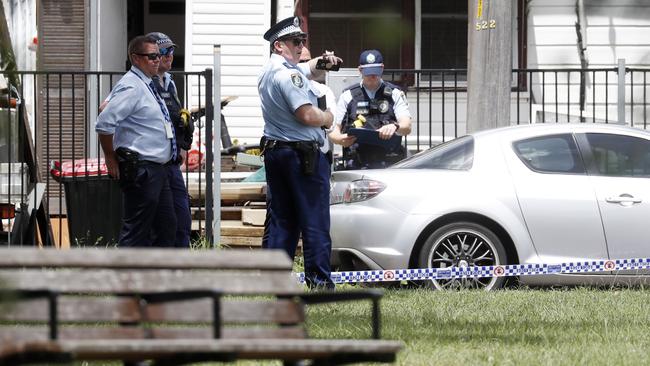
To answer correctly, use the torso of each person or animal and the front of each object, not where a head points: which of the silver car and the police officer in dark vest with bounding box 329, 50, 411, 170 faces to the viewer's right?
the silver car

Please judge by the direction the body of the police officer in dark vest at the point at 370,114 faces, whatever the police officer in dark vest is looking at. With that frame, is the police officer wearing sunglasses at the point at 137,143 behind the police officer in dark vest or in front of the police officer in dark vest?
in front

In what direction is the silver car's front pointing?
to the viewer's right

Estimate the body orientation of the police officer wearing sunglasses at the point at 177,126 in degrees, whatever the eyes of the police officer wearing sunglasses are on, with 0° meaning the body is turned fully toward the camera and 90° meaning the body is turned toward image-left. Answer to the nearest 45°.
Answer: approximately 315°

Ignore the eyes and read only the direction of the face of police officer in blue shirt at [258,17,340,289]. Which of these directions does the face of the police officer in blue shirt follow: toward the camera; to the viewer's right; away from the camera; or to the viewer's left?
to the viewer's right

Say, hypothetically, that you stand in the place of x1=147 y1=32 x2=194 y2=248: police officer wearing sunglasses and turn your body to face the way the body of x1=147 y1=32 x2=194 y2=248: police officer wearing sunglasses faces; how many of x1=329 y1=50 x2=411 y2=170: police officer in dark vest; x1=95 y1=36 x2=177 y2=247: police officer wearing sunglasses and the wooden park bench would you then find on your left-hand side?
1

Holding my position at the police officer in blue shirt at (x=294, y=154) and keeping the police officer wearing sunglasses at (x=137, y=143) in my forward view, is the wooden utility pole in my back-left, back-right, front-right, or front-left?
back-right
